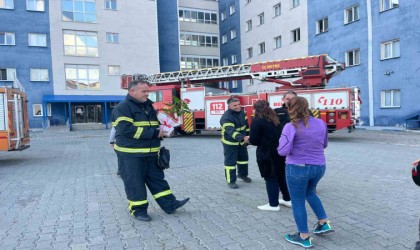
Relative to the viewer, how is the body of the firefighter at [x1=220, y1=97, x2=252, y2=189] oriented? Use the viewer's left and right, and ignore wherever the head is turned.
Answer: facing the viewer and to the right of the viewer

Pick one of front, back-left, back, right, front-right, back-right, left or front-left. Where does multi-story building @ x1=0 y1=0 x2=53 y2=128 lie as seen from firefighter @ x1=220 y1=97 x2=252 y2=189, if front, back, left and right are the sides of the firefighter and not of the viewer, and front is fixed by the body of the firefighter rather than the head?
back

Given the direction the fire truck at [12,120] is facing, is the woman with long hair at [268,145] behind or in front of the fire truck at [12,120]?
behind

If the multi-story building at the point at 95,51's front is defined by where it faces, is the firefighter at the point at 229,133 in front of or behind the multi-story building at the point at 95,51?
in front

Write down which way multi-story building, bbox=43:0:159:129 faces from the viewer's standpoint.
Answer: facing the viewer

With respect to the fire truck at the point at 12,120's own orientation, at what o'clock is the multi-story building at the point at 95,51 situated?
The multi-story building is roughly at 2 o'clock from the fire truck.

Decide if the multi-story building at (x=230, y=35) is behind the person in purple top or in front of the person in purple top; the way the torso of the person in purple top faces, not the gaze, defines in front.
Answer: in front

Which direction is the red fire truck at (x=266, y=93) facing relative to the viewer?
to the viewer's left

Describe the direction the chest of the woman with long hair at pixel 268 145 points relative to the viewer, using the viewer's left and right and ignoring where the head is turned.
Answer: facing away from the viewer and to the left of the viewer

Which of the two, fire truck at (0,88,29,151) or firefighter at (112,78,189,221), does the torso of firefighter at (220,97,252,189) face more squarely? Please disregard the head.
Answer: the firefighter

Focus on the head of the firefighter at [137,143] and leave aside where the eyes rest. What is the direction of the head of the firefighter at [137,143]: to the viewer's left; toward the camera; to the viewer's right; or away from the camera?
to the viewer's right

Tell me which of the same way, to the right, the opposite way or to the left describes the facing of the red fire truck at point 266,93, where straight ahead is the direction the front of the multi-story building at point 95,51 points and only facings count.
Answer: to the right

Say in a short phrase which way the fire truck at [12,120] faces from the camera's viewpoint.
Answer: facing away from the viewer and to the left of the viewer

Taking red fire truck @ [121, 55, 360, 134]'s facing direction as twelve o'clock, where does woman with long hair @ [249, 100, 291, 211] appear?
The woman with long hair is roughly at 9 o'clock from the red fire truck.

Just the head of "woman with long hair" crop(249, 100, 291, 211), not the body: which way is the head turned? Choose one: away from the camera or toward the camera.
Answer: away from the camera
